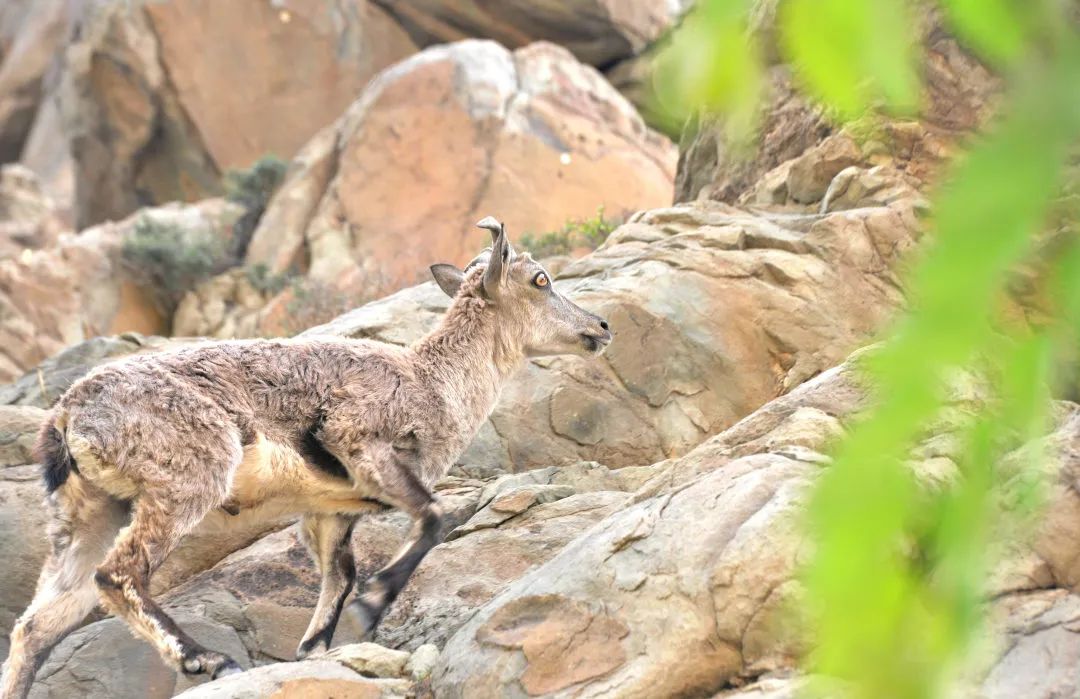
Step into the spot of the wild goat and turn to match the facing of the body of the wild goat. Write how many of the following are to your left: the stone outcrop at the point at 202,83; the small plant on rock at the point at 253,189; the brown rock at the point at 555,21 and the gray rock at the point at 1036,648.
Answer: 3

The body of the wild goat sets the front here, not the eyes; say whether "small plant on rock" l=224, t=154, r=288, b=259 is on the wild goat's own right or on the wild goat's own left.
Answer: on the wild goat's own left

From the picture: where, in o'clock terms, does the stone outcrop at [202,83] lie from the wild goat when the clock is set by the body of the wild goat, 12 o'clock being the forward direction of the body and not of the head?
The stone outcrop is roughly at 9 o'clock from the wild goat.

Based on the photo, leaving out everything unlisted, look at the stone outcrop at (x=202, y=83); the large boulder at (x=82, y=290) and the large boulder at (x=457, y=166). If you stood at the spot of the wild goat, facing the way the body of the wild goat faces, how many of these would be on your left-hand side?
3

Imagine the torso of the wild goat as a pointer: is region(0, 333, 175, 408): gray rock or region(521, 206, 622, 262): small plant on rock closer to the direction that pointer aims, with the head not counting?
the small plant on rock

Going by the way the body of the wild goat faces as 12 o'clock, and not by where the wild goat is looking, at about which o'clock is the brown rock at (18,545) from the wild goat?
The brown rock is roughly at 7 o'clock from the wild goat.

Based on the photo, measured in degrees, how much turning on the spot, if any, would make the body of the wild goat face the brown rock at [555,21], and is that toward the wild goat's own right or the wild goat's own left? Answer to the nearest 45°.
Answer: approximately 90° to the wild goat's own left

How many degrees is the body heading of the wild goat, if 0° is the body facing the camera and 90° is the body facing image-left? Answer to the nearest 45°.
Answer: approximately 270°

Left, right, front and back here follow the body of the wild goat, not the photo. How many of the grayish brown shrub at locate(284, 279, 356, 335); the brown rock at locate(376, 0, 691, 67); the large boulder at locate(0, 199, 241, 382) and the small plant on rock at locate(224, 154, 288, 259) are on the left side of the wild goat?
4

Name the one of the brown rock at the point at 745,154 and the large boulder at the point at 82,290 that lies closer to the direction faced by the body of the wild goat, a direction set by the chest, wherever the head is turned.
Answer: the brown rock

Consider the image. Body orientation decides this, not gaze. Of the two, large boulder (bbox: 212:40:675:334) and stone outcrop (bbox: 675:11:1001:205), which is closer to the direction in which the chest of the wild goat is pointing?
the stone outcrop

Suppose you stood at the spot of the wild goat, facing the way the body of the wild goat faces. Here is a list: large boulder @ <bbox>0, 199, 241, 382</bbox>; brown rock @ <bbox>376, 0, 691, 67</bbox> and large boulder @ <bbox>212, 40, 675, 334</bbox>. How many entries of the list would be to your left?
3

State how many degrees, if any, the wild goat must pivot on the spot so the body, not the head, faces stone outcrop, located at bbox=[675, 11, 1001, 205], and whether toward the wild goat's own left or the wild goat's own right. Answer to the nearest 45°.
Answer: approximately 45° to the wild goat's own left

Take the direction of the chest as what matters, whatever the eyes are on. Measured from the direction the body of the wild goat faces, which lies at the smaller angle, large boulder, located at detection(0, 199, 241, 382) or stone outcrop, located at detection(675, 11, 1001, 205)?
the stone outcrop

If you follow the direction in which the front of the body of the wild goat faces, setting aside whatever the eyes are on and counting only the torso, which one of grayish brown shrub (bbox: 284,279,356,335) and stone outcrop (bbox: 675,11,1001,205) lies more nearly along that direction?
the stone outcrop

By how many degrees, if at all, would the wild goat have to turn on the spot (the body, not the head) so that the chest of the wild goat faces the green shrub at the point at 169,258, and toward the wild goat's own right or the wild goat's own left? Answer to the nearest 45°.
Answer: approximately 90° to the wild goat's own left

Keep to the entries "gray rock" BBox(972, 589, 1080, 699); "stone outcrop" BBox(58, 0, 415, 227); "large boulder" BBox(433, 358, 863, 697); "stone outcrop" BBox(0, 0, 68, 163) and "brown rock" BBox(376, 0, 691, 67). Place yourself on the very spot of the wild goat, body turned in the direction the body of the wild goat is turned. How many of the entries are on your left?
3

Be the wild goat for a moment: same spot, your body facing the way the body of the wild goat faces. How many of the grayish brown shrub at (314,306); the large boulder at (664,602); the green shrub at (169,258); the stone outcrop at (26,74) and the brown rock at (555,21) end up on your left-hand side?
4
